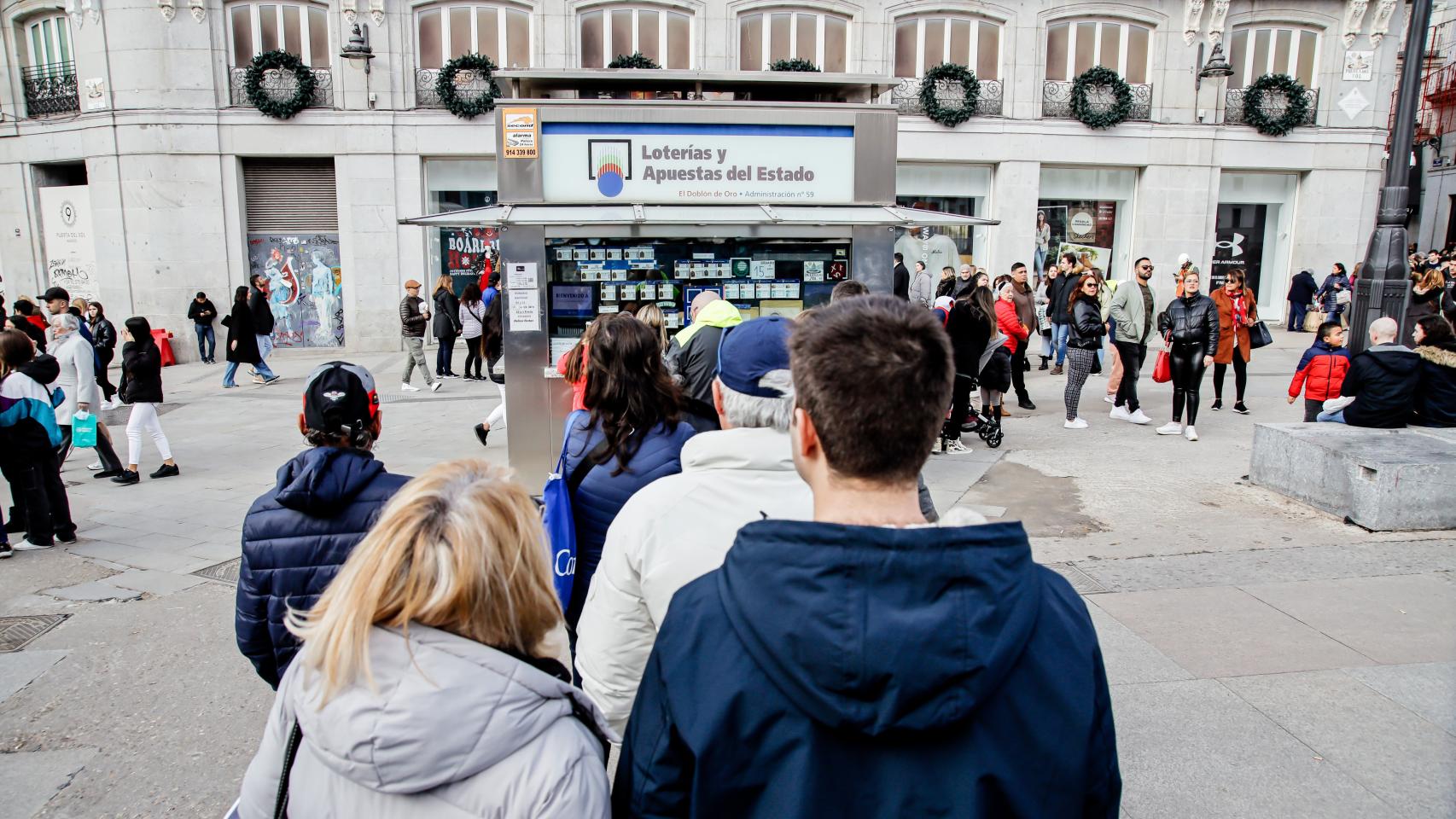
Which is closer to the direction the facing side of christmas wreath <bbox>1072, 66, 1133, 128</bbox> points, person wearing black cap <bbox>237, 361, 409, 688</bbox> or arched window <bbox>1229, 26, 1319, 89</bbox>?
the person wearing black cap

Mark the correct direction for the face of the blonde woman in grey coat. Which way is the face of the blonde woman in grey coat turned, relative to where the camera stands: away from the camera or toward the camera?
away from the camera

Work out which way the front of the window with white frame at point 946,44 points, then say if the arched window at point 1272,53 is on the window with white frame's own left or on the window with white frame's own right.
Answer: on the window with white frame's own left

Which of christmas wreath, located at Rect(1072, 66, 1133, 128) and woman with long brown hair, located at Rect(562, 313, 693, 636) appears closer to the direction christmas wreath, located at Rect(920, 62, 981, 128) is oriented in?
the woman with long brown hair

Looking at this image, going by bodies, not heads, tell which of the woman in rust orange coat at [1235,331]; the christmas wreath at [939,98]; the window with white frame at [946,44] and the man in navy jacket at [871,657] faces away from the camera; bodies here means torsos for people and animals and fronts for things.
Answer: the man in navy jacket

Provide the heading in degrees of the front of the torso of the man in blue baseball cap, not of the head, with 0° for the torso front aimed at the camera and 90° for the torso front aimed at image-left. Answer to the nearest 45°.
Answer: approximately 180°

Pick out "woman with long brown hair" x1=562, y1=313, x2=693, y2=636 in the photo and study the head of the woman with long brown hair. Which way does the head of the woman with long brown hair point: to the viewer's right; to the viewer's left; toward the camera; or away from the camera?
away from the camera

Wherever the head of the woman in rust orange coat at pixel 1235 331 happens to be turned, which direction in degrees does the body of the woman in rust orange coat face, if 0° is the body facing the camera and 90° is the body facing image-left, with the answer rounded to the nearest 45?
approximately 0°

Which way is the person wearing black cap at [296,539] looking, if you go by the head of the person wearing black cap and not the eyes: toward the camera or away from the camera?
away from the camera
